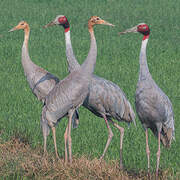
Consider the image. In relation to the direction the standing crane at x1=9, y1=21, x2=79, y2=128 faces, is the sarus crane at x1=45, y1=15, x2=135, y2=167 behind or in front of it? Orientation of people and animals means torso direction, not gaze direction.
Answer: behind

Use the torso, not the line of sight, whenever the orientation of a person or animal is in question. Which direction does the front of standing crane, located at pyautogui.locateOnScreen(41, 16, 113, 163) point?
to the viewer's right

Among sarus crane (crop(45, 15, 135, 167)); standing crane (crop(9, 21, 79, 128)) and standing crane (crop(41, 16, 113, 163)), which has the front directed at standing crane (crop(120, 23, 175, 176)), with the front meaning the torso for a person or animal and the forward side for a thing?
standing crane (crop(41, 16, 113, 163))

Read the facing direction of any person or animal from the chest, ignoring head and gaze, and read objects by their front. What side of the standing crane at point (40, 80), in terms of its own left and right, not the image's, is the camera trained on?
left

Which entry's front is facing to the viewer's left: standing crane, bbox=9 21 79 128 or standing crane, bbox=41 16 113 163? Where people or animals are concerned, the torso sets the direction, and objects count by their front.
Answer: standing crane, bbox=9 21 79 128

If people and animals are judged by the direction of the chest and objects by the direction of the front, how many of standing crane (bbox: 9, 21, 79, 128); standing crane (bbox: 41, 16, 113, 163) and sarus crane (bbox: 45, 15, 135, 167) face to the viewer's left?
2

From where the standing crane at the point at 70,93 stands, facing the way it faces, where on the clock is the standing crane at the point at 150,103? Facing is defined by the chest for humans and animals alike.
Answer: the standing crane at the point at 150,103 is roughly at 12 o'clock from the standing crane at the point at 70,93.

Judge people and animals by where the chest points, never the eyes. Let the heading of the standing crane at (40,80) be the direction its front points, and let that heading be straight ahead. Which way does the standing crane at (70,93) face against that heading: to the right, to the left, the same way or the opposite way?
the opposite way

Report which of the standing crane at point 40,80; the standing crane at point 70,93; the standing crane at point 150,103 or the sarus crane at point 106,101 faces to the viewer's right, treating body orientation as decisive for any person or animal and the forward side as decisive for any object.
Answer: the standing crane at point 70,93

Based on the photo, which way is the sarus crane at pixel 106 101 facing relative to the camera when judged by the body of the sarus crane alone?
to the viewer's left

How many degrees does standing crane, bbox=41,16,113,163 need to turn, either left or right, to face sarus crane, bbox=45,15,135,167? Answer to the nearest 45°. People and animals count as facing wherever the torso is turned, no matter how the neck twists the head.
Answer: approximately 45° to its left

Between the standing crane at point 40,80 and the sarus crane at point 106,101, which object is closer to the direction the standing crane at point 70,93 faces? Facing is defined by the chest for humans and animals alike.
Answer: the sarus crane

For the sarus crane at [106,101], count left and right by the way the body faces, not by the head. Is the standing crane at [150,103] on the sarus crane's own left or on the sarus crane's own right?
on the sarus crane's own left
